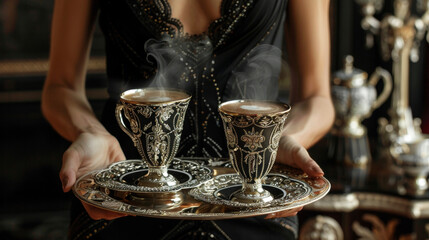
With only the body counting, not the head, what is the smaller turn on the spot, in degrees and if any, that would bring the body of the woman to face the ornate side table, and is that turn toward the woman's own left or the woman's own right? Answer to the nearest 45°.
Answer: approximately 135° to the woman's own left

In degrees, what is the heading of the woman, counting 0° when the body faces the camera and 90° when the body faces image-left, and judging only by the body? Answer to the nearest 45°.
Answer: approximately 0°
